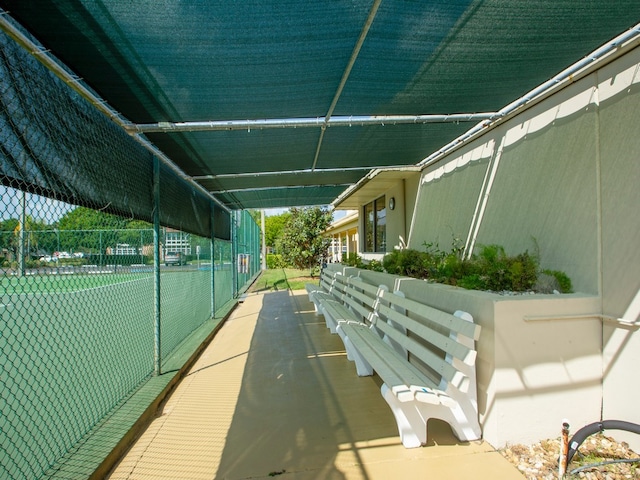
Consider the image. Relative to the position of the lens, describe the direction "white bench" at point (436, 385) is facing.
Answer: facing the viewer and to the left of the viewer

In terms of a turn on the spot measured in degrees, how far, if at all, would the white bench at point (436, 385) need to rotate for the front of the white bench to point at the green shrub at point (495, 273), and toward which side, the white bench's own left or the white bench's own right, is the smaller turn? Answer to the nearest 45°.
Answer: approximately 180°

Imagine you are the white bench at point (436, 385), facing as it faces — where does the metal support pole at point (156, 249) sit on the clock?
The metal support pole is roughly at 2 o'clock from the white bench.

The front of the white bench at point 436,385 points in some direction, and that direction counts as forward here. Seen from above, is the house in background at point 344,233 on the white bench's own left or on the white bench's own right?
on the white bench's own right

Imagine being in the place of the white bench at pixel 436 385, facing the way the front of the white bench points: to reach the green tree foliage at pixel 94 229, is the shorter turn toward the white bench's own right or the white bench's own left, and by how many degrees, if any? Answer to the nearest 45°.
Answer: approximately 90° to the white bench's own right

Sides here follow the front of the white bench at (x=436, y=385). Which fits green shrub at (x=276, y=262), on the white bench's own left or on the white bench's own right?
on the white bench's own right

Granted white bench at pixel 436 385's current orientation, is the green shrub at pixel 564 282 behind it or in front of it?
behind
